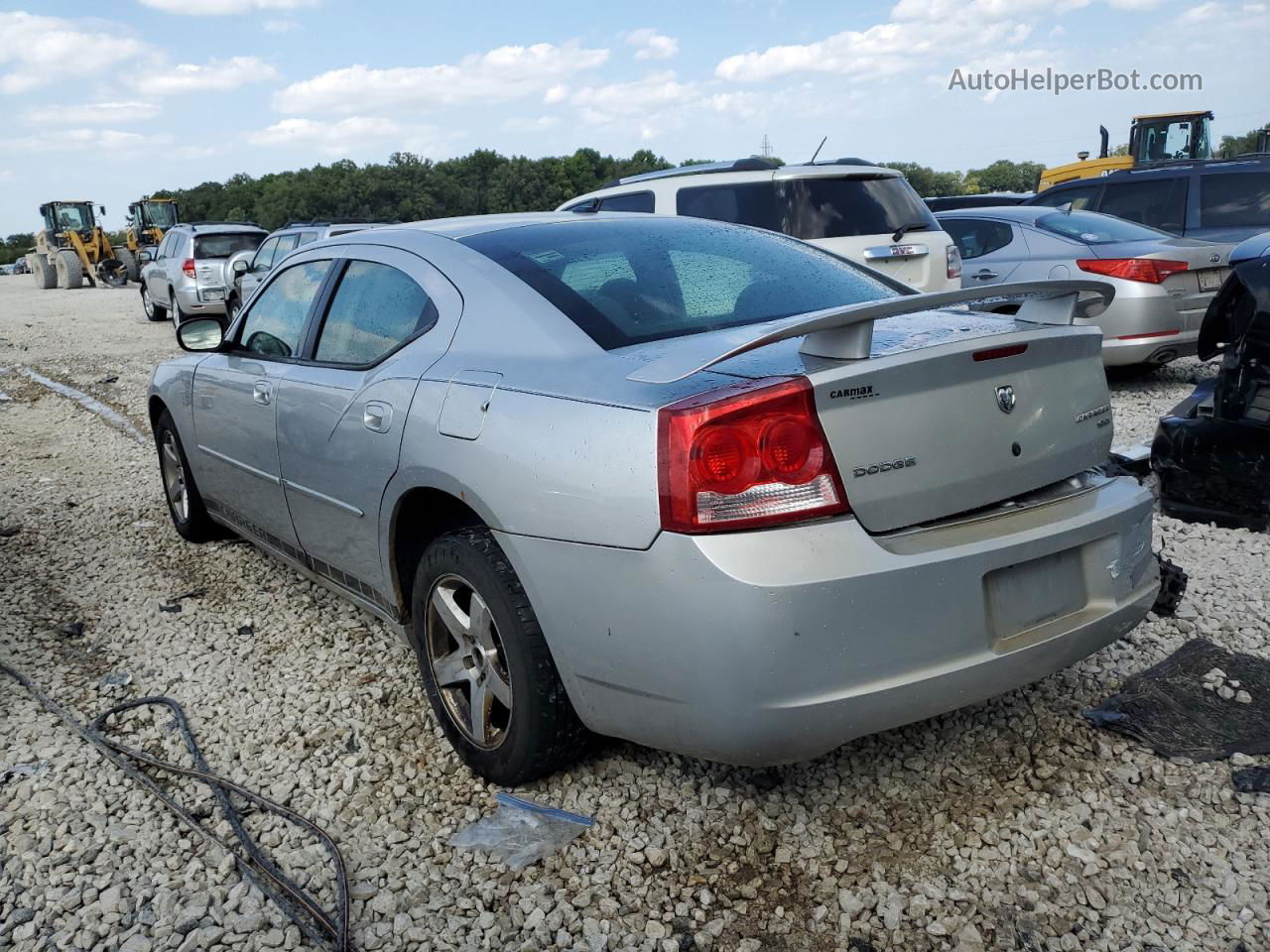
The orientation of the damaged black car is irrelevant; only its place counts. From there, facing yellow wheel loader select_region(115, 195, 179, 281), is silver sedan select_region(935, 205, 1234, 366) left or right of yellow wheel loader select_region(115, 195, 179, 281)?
right

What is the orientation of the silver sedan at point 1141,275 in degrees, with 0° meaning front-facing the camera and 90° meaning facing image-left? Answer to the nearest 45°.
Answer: approximately 135°

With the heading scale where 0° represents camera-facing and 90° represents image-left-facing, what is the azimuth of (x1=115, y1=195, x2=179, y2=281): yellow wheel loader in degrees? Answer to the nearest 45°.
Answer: approximately 45°

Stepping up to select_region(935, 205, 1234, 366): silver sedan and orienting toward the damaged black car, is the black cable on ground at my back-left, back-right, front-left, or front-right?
front-right

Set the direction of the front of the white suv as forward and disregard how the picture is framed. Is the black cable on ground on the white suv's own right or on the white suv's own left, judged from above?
on the white suv's own left

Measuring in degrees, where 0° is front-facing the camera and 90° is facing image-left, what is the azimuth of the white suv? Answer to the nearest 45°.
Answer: approximately 135°

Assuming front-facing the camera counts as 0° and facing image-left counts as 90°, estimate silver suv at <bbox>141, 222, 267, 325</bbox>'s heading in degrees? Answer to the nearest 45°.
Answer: approximately 135°

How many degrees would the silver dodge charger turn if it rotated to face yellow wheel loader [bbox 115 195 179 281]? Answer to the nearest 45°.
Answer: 0° — it already faces it

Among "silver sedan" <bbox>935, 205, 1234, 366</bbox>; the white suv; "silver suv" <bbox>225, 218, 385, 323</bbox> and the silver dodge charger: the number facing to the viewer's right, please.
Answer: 0

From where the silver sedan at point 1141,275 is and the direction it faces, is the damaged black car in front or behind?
behind
